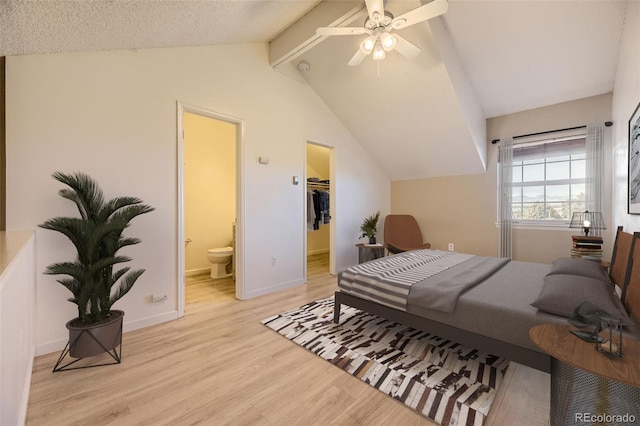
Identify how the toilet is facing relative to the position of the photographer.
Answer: facing the viewer and to the left of the viewer

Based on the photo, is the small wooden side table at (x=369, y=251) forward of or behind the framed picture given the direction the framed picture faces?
forward

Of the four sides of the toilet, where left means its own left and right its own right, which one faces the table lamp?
left

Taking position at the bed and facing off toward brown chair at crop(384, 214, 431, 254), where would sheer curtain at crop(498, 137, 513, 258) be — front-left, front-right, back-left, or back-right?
front-right

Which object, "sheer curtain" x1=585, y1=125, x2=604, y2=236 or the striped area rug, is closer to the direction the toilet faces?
the striped area rug

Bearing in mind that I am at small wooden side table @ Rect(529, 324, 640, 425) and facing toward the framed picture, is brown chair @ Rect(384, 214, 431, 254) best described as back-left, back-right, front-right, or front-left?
front-left

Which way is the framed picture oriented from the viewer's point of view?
to the viewer's left

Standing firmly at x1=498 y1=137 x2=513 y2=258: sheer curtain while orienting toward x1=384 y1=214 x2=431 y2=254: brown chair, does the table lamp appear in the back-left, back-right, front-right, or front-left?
back-left

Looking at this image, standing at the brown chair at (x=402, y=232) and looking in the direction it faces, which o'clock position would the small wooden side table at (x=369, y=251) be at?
The small wooden side table is roughly at 3 o'clock from the brown chair.

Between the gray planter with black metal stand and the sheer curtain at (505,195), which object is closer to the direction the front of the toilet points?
the gray planter with black metal stand

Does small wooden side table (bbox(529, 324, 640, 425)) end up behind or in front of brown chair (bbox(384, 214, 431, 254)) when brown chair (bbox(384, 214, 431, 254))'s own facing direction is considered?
in front

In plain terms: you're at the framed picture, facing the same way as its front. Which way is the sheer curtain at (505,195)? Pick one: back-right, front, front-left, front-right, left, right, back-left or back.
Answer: front-right

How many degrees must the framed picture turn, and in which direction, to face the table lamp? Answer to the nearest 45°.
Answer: approximately 90° to its right

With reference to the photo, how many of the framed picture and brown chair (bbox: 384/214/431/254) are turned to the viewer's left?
1

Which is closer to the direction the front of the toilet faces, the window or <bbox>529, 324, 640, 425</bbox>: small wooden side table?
the small wooden side table

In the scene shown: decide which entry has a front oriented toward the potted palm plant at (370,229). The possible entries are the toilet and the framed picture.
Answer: the framed picture
